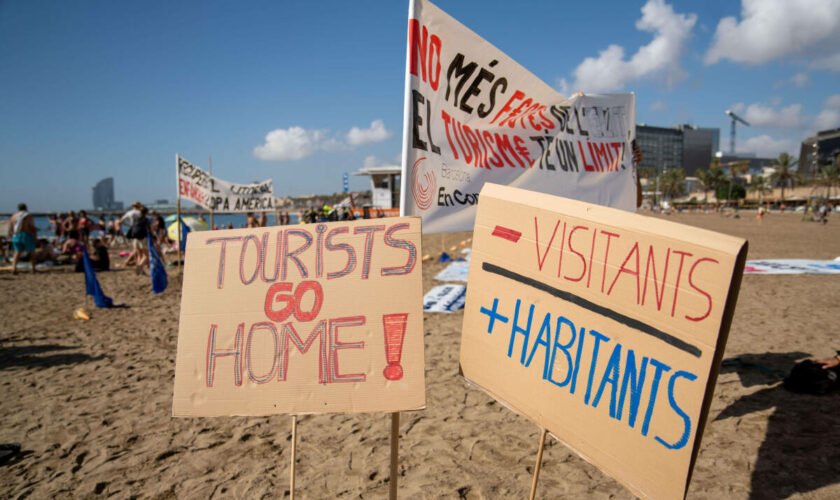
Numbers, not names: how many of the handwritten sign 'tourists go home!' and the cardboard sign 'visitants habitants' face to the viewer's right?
0

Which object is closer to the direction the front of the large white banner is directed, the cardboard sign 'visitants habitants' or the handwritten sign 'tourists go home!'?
the cardboard sign 'visitants habitants'

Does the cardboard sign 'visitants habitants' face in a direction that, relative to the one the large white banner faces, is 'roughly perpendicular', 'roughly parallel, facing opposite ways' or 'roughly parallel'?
roughly perpendicular

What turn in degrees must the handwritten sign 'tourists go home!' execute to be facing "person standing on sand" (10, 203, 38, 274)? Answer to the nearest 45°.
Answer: approximately 135° to its right

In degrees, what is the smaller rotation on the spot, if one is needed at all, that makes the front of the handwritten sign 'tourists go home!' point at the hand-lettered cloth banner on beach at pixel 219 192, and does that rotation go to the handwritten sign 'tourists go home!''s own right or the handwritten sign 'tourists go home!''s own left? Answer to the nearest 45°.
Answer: approximately 180°

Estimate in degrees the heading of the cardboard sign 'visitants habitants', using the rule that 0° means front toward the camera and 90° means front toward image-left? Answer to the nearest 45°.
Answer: approximately 45°

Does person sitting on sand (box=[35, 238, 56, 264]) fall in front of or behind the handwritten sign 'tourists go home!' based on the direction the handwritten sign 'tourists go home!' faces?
behind

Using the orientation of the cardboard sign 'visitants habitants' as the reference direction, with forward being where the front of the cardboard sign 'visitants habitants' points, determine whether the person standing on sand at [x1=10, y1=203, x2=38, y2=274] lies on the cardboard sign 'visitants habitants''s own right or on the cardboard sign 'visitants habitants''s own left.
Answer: on the cardboard sign 'visitants habitants''s own right

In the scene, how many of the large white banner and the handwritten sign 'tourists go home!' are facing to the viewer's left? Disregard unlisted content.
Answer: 0

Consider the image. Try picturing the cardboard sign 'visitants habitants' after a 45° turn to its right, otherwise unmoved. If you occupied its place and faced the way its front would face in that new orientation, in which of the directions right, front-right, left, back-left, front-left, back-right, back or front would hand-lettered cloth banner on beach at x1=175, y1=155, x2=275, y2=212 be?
front-right

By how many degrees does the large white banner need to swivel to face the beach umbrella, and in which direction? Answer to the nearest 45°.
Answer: approximately 180°
